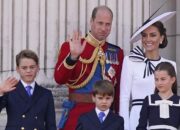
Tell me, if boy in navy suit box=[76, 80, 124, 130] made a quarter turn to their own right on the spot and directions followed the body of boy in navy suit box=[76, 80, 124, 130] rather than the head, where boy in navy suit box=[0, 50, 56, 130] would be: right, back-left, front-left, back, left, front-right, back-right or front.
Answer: front

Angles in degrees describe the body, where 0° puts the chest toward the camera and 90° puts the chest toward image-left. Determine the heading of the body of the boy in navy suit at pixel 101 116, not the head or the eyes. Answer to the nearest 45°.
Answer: approximately 0°

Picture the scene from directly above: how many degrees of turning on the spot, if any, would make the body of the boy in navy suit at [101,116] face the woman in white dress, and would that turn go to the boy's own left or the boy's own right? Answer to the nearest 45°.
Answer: approximately 135° to the boy's own left

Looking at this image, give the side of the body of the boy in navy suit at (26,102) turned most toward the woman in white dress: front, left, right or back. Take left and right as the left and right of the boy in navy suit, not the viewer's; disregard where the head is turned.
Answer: left
